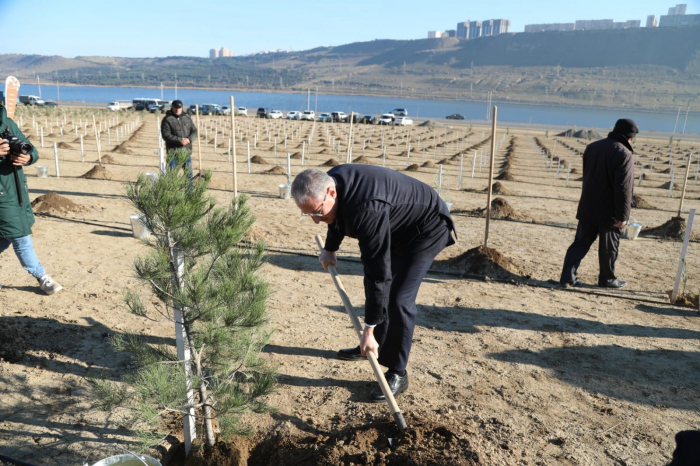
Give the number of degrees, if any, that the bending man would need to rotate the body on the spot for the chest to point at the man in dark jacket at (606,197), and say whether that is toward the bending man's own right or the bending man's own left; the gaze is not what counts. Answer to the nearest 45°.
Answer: approximately 180°

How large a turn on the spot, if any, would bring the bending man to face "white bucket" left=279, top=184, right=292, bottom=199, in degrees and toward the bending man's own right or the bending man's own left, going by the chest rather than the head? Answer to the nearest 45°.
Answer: approximately 135° to the bending man's own right

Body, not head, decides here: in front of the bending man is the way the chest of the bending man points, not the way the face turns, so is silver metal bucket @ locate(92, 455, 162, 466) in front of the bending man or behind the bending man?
in front

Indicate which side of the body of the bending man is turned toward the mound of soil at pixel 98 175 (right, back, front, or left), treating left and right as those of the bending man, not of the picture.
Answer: right

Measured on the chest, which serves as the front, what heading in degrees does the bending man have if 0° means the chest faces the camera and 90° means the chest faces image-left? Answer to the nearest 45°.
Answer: approximately 45°

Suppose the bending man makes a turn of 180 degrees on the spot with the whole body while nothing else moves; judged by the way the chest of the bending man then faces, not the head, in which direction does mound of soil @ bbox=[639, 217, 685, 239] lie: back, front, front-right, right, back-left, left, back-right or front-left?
front

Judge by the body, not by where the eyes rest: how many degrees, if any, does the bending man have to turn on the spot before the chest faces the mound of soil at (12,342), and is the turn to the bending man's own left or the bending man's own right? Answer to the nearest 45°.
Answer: approximately 45° to the bending man's own right

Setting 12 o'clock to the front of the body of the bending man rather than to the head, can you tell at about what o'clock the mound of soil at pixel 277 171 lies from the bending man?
The mound of soil is roughly at 4 o'clock from the bending man.

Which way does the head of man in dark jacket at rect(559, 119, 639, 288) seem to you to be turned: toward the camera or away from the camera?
away from the camera

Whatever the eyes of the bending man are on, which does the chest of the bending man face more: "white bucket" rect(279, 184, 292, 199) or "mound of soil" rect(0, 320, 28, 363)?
the mound of soil
